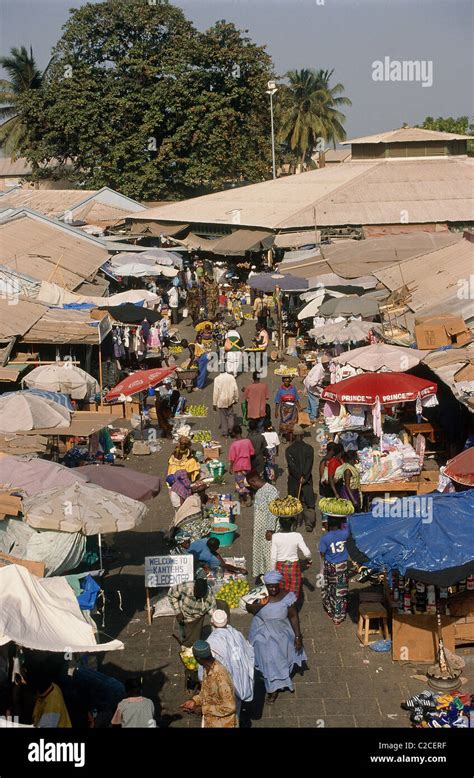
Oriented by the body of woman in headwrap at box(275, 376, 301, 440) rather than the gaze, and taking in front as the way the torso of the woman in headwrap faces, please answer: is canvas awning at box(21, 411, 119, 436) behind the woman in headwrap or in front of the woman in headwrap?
in front

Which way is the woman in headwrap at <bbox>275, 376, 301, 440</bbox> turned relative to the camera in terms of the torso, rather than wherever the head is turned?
toward the camera

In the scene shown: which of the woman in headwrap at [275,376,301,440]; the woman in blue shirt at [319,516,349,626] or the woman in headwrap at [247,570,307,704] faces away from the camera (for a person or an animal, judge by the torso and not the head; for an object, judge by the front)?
the woman in blue shirt

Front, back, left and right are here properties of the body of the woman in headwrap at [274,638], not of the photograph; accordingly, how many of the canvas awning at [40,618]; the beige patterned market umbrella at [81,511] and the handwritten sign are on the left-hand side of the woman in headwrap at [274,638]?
0

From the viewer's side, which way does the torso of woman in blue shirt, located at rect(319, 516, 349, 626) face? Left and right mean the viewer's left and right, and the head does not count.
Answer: facing away from the viewer

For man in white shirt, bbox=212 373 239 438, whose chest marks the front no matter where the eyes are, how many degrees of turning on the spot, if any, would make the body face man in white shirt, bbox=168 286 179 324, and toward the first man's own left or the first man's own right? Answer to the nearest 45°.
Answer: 0° — they already face them

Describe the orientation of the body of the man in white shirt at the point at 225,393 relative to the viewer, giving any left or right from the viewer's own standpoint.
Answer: facing away from the viewer

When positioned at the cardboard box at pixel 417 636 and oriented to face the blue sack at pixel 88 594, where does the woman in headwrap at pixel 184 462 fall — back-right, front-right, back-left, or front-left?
front-right

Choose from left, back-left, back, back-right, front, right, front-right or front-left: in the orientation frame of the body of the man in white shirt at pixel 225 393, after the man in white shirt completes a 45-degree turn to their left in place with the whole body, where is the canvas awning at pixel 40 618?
back-left

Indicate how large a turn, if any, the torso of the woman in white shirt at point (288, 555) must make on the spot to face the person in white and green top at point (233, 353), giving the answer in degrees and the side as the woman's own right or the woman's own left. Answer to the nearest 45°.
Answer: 0° — they already face them

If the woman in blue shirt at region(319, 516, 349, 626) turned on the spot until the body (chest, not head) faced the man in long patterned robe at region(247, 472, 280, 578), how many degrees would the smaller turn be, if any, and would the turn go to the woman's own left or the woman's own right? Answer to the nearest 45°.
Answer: approximately 45° to the woman's own left

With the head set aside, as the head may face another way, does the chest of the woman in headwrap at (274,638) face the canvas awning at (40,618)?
no

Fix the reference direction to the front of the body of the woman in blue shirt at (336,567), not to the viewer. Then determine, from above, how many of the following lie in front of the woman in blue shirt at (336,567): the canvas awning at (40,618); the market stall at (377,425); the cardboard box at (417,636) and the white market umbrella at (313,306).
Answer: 2

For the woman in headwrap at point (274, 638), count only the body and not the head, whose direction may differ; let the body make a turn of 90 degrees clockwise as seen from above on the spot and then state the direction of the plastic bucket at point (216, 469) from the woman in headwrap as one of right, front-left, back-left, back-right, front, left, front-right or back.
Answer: right

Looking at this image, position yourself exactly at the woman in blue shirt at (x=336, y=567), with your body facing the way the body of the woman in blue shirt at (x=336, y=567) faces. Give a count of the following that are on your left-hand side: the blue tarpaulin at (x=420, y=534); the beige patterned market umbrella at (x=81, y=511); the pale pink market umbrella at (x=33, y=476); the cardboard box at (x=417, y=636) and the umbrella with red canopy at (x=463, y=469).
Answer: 2

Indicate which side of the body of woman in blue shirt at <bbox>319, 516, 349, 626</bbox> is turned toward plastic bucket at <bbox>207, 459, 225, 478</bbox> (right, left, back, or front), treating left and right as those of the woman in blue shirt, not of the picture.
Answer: front

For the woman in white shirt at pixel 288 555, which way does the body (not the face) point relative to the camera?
away from the camera

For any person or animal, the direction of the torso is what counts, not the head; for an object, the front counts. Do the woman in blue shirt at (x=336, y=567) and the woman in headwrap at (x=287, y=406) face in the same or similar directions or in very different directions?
very different directions

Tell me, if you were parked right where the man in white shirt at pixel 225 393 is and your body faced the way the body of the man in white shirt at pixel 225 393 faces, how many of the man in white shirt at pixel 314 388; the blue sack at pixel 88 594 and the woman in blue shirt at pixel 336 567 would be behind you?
2
